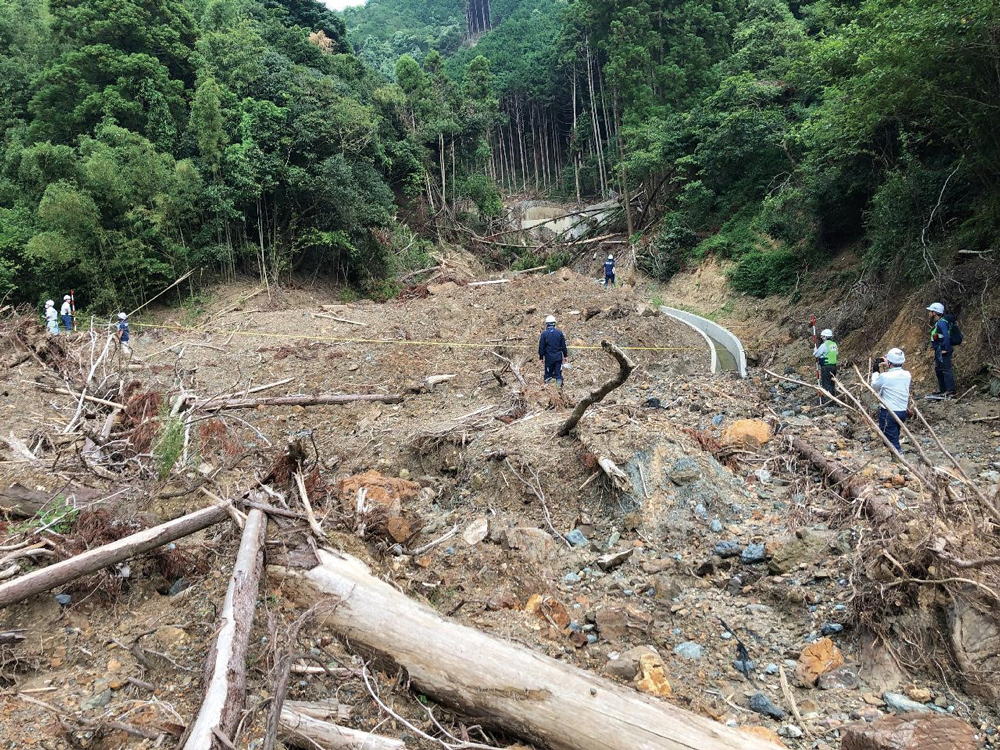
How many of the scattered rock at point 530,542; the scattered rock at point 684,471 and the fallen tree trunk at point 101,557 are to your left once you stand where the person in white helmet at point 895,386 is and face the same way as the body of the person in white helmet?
3

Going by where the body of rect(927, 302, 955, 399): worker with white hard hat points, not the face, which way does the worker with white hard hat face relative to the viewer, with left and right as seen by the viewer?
facing to the left of the viewer

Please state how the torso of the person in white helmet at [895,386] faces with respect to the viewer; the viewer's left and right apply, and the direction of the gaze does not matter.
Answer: facing away from the viewer and to the left of the viewer

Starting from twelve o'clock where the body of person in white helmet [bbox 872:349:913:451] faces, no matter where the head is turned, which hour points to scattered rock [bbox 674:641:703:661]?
The scattered rock is roughly at 8 o'clock from the person in white helmet.

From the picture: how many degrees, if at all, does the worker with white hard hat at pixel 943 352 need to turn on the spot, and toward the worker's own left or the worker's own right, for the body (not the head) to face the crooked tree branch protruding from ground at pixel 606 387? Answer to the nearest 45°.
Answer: approximately 45° to the worker's own left

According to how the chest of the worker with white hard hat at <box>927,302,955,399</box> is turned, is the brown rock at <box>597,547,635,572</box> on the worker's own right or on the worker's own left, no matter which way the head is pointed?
on the worker's own left

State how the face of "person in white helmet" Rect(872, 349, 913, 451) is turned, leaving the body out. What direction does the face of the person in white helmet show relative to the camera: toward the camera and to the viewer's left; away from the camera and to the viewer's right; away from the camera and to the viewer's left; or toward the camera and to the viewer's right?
away from the camera and to the viewer's left

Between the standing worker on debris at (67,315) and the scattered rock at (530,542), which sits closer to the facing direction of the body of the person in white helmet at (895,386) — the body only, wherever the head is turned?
the standing worker on debris

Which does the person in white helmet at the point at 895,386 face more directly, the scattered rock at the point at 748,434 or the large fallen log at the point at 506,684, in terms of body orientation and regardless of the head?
the scattered rock

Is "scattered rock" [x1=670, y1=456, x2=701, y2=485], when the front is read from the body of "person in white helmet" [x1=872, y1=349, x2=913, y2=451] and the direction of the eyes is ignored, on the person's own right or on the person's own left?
on the person's own left
